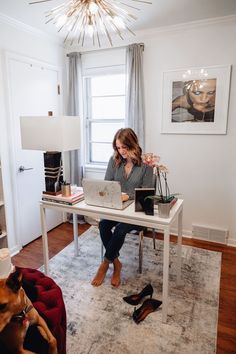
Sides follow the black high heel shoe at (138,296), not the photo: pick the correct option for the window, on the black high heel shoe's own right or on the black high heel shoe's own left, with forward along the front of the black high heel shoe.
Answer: on the black high heel shoe's own right

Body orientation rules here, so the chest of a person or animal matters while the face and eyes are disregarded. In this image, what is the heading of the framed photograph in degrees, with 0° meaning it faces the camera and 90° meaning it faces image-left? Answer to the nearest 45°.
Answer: approximately 45°

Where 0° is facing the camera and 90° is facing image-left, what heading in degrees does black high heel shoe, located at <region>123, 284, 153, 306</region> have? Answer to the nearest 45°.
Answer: approximately 45°

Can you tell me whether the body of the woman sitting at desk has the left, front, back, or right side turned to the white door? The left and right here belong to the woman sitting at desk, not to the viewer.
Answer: right
